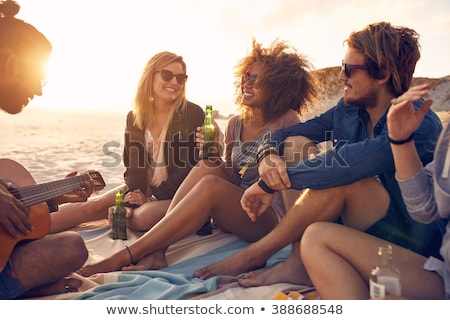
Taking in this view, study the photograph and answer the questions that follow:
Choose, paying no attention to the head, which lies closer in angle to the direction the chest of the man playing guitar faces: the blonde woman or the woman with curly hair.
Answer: the woman with curly hair

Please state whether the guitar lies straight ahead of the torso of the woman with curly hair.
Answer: yes

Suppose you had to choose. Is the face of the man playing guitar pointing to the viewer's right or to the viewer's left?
to the viewer's right

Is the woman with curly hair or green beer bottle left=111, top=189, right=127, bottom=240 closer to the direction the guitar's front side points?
the woman with curly hair
